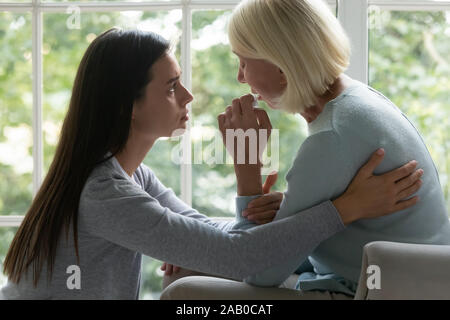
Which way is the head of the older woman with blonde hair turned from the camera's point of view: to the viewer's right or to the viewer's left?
to the viewer's left

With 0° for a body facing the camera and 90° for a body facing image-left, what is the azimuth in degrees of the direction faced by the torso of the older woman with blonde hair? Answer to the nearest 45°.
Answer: approximately 90°
